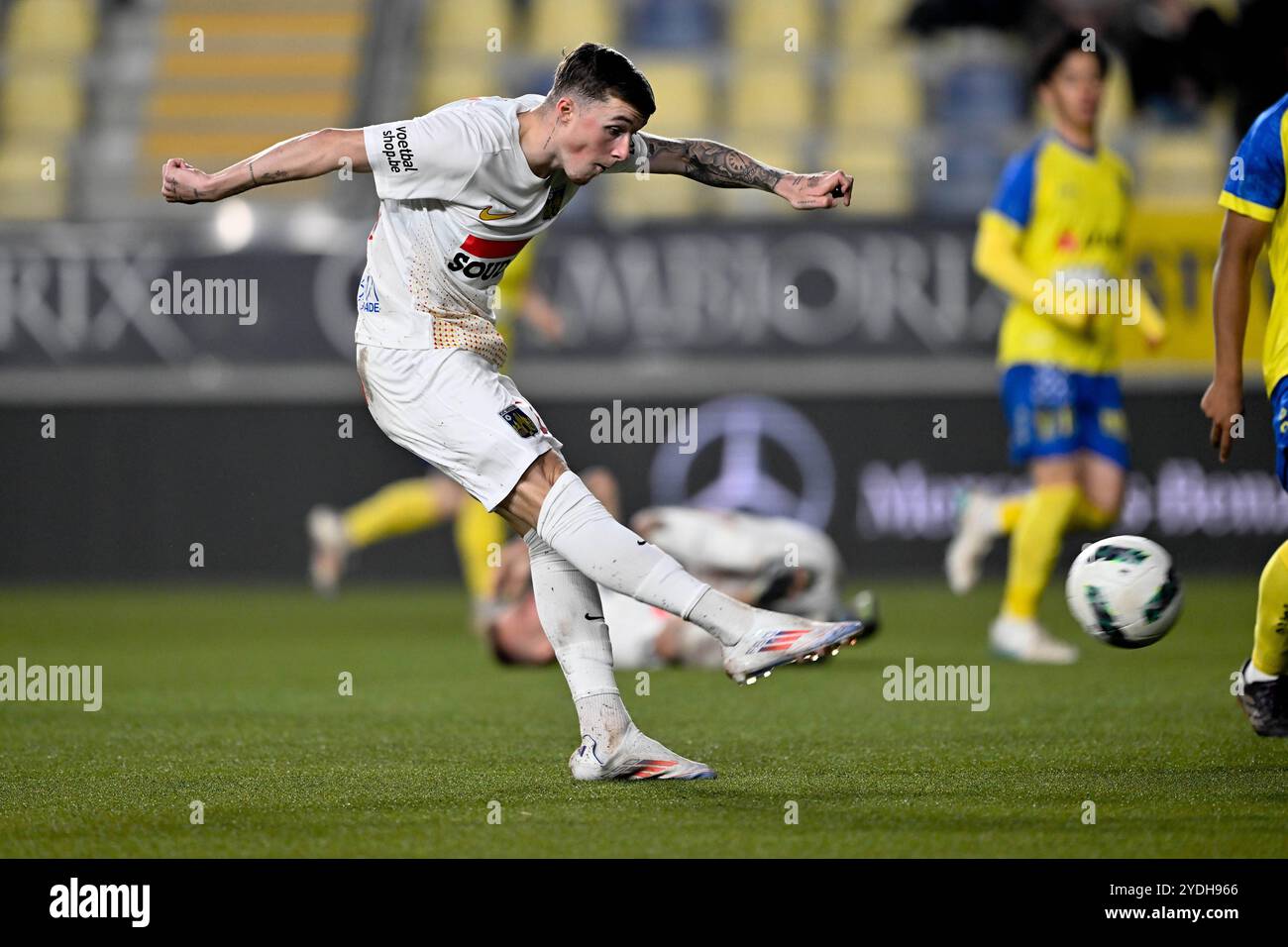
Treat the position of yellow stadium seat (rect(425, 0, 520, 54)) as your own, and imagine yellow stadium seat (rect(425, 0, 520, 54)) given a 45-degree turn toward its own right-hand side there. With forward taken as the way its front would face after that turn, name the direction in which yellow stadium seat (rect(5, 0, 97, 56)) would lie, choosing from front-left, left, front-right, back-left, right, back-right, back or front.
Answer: front-right

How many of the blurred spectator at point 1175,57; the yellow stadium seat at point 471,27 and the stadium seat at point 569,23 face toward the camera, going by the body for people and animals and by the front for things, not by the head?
3

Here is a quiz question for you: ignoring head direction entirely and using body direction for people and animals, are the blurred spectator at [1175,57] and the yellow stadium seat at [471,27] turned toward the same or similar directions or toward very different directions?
same or similar directions

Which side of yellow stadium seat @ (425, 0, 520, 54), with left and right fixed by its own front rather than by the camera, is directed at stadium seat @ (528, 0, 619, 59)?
left

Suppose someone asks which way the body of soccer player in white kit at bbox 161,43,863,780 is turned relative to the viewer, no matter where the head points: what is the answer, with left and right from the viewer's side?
facing the viewer and to the right of the viewer

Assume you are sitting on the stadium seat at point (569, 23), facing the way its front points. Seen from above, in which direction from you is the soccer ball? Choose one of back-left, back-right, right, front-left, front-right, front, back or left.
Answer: front

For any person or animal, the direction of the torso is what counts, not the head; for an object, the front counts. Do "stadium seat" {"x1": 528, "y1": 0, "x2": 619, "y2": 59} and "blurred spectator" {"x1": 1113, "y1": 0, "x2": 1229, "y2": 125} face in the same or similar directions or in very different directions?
same or similar directions

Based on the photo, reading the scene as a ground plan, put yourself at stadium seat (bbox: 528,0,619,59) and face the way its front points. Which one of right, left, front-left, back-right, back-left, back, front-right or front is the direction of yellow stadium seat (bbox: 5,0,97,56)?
right

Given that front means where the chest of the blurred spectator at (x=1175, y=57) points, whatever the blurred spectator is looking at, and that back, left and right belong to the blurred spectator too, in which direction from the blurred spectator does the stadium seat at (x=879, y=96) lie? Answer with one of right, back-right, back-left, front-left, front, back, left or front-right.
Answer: right

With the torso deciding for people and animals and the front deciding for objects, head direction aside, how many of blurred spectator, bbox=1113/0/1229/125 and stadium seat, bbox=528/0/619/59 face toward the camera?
2

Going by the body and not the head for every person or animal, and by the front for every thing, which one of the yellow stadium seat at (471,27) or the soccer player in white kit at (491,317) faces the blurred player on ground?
the yellow stadium seat

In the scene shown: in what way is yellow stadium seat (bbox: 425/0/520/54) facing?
toward the camera

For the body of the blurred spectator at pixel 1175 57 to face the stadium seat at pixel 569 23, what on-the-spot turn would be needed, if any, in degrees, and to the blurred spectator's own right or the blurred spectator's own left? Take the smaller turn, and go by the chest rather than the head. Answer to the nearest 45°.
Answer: approximately 90° to the blurred spectator's own right

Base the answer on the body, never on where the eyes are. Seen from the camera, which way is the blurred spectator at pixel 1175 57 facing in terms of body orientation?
toward the camera

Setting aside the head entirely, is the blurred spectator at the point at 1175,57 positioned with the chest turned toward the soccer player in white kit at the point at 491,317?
yes
